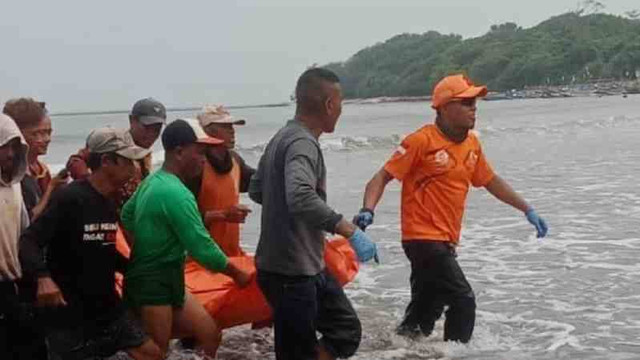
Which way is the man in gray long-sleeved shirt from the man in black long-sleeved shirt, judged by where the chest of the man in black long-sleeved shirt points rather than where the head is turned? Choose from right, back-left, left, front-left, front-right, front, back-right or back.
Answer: front-left

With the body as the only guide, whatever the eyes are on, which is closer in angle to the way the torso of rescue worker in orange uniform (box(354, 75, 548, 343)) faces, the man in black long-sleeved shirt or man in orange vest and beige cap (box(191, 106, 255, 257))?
the man in black long-sleeved shirt

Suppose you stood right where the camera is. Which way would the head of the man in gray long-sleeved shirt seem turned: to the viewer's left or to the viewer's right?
to the viewer's right

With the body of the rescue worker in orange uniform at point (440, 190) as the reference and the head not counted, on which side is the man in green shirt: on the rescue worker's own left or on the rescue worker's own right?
on the rescue worker's own right

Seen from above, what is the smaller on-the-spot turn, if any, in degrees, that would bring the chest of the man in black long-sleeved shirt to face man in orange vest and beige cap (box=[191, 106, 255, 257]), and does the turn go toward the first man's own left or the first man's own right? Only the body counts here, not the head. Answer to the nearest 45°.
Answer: approximately 90° to the first man's own left

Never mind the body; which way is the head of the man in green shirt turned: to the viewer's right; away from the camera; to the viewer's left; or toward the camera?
to the viewer's right

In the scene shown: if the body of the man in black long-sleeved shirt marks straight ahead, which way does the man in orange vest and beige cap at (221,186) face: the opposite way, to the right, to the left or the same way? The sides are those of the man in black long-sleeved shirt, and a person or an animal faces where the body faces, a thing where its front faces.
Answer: the same way

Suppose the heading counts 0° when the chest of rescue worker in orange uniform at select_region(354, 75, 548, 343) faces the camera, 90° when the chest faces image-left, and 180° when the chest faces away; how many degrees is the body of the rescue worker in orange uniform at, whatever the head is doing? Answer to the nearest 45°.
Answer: approximately 315°

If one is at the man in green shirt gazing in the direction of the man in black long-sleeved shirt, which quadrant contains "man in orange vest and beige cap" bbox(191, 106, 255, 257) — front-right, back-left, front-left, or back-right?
back-right

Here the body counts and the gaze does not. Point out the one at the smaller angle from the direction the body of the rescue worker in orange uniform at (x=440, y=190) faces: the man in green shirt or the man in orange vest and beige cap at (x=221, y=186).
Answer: the man in green shirt

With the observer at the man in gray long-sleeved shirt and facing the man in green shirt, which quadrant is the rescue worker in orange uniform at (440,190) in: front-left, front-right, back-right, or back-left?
back-right

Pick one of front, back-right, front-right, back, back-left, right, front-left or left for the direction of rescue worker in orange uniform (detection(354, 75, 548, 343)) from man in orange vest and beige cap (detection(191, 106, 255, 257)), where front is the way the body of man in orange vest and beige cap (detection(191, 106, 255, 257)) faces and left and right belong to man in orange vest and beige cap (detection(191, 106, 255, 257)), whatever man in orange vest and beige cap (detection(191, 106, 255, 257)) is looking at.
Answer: front-left

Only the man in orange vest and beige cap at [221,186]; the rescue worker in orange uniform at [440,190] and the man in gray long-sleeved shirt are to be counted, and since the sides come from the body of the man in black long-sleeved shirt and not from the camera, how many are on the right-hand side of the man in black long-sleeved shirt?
0

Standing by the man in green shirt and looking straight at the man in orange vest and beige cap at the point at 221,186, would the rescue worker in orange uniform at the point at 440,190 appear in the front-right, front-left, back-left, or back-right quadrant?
front-right

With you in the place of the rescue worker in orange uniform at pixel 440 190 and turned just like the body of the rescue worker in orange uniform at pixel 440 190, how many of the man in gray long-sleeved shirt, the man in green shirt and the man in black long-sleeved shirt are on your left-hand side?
0

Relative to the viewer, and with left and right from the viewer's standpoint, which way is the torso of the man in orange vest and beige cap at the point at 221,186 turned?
facing the viewer and to the right of the viewer
